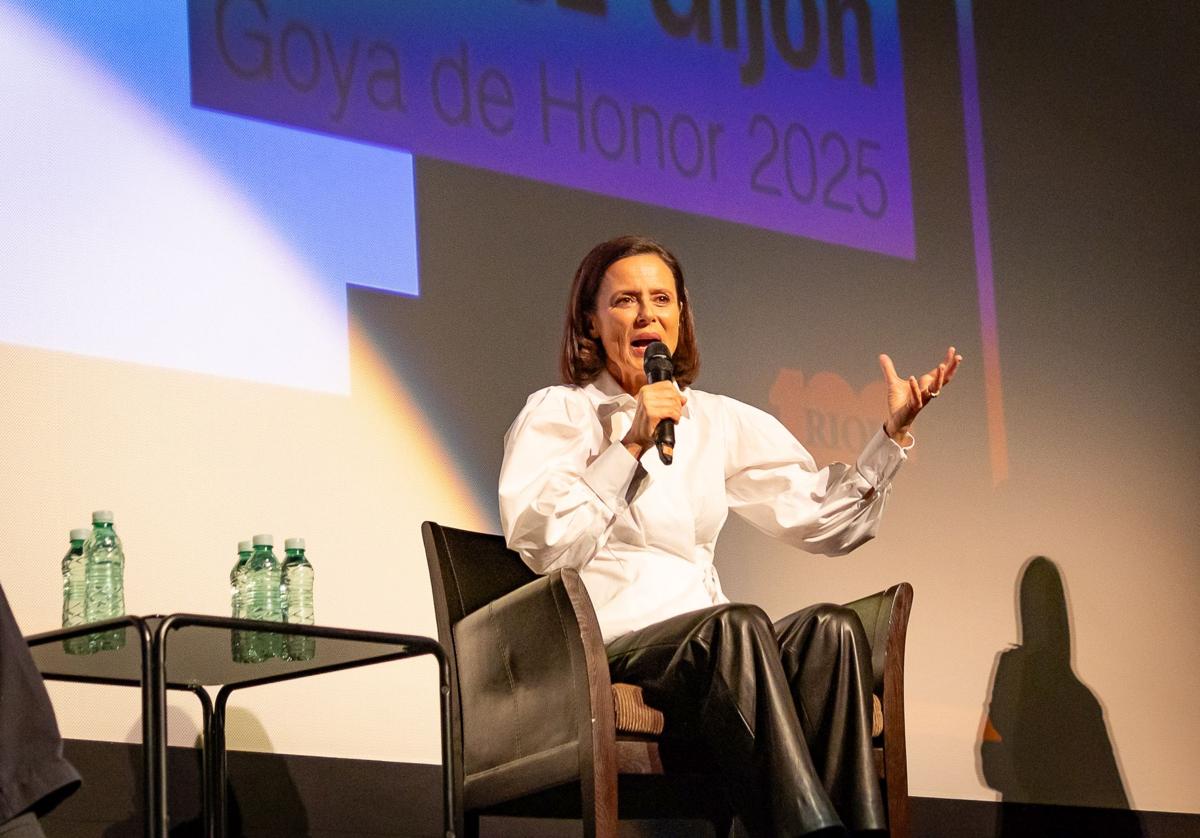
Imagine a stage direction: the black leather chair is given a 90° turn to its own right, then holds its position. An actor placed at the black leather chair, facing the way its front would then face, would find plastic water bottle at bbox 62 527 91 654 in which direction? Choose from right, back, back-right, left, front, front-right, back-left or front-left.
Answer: front-right

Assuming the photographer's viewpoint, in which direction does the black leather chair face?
facing the viewer and to the right of the viewer

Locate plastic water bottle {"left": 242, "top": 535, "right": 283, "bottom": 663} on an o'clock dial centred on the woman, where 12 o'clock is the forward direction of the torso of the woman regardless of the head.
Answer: The plastic water bottle is roughly at 4 o'clock from the woman.

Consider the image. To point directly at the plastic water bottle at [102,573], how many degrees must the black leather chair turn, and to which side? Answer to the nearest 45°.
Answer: approximately 135° to its right

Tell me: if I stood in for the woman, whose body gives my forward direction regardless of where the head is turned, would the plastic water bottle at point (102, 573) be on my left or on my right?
on my right

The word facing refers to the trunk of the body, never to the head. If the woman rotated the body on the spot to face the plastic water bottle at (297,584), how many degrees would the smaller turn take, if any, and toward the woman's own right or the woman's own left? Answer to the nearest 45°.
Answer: approximately 135° to the woman's own right
